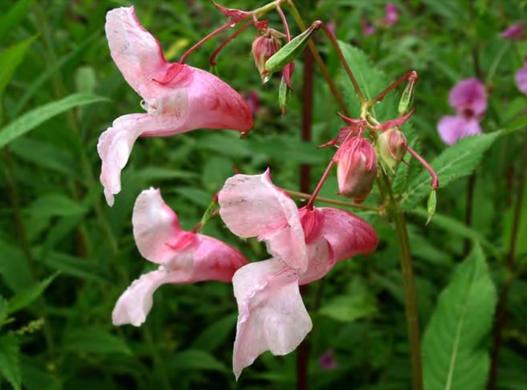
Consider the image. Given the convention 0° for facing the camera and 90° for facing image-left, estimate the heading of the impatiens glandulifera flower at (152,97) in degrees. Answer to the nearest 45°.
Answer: approximately 90°

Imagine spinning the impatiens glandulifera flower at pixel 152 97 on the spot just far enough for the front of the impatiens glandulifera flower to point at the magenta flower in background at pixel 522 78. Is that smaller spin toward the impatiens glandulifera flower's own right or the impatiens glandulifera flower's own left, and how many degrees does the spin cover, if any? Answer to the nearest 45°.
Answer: approximately 135° to the impatiens glandulifera flower's own right

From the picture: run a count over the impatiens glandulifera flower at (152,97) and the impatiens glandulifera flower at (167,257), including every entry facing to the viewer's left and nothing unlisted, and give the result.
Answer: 2

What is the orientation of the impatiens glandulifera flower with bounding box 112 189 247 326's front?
to the viewer's left

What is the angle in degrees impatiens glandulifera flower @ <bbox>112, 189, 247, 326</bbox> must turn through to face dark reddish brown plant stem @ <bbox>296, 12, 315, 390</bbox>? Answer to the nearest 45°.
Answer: approximately 135° to its right

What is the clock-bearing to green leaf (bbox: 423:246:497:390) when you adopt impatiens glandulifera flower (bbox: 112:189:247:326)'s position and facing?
The green leaf is roughly at 6 o'clock from the impatiens glandulifera flower.

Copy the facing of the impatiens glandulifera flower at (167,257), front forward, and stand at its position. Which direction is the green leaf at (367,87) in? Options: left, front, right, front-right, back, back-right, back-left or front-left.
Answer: back-right
